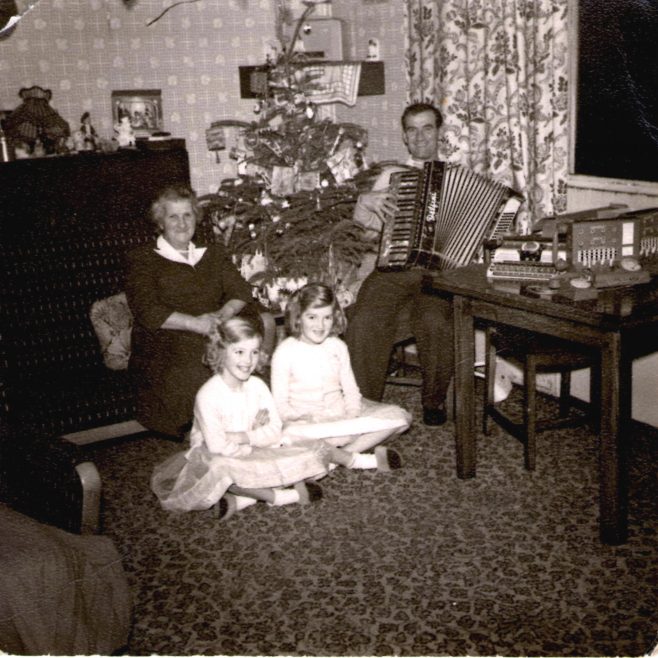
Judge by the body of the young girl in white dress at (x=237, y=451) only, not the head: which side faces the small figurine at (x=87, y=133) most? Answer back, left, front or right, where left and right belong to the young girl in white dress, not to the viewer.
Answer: back

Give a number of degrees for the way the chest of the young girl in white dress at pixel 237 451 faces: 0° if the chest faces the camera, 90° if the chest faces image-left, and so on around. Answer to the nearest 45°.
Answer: approximately 315°

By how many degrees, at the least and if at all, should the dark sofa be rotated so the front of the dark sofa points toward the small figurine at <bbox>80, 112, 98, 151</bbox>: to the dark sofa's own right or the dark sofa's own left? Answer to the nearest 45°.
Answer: approximately 135° to the dark sofa's own left

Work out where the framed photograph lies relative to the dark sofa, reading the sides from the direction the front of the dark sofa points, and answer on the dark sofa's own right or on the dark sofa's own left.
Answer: on the dark sofa's own left

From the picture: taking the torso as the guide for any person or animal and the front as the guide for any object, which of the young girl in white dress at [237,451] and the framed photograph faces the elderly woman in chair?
the framed photograph

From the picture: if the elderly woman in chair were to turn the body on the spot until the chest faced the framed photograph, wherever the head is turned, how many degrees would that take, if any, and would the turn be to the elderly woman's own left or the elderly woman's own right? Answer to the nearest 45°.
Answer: approximately 135° to the elderly woman's own left

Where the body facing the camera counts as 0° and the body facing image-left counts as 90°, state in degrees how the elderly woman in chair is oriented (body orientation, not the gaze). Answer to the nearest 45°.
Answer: approximately 315°

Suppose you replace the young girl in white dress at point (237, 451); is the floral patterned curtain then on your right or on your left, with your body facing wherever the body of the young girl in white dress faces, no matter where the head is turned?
on your left

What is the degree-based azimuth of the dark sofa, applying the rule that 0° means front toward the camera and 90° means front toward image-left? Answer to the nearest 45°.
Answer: approximately 315°

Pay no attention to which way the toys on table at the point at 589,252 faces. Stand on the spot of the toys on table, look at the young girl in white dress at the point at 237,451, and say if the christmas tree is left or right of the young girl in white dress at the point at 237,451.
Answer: right
